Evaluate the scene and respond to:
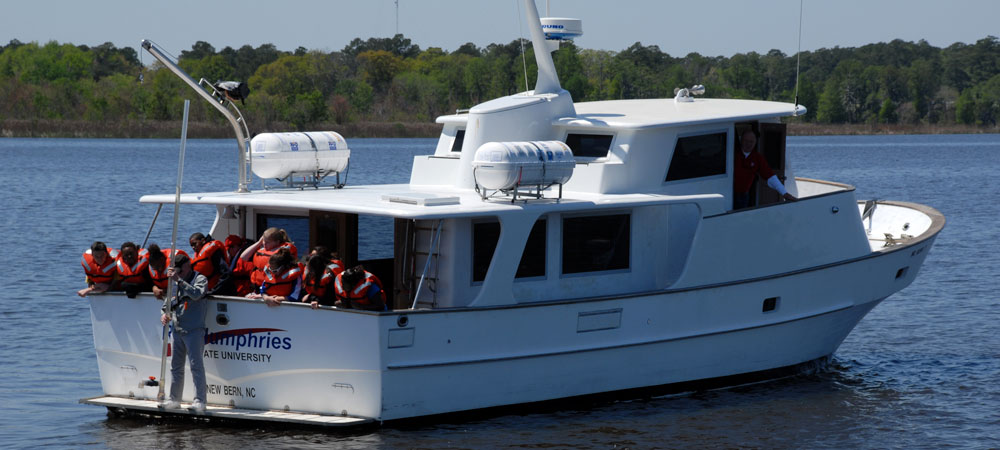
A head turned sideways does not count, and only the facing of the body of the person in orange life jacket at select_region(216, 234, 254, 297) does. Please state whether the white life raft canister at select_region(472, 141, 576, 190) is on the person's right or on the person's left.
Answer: on the person's left

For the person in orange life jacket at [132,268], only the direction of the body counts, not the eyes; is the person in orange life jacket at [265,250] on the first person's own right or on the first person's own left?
on the first person's own left

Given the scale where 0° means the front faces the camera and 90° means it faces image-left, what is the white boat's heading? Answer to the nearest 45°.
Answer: approximately 225°

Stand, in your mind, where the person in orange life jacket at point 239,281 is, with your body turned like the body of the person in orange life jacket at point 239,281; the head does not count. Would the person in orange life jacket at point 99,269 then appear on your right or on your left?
on your right

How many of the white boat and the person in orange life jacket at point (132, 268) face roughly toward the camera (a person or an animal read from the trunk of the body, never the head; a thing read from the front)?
1

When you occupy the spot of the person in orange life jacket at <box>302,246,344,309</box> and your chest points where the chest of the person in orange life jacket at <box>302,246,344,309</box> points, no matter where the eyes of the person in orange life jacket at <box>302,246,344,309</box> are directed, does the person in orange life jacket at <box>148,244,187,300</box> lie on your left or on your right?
on your right

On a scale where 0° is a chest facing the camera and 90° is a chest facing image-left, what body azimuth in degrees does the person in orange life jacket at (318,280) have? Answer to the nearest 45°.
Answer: approximately 45°

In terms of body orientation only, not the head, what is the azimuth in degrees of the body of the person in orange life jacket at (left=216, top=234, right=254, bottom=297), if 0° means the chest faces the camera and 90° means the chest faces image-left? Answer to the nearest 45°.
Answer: approximately 45°

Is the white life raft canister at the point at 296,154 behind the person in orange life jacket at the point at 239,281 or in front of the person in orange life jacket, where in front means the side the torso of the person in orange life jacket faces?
behind

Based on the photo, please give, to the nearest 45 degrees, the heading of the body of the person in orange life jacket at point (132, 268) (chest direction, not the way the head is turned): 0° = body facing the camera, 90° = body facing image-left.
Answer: approximately 0°

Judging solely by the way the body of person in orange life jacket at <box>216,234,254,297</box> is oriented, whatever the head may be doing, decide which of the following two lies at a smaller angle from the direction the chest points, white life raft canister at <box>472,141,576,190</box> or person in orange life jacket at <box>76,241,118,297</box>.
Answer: the person in orange life jacket

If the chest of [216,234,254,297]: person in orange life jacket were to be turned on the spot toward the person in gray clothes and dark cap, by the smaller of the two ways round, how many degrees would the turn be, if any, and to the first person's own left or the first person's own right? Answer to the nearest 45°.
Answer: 0° — they already face them
